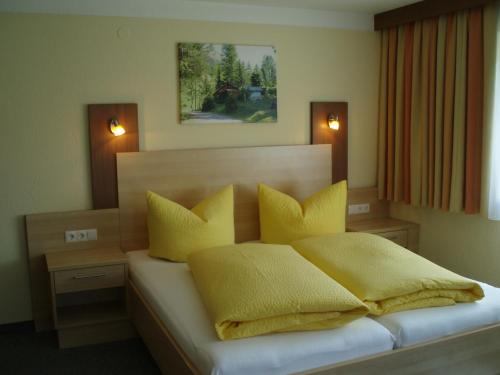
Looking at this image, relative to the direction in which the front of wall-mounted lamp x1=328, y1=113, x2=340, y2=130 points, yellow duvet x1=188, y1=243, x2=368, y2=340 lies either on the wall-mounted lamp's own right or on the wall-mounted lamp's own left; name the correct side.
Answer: on the wall-mounted lamp's own right

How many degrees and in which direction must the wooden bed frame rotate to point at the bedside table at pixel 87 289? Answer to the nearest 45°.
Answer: approximately 90° to its right

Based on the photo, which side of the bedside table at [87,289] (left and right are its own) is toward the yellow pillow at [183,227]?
left

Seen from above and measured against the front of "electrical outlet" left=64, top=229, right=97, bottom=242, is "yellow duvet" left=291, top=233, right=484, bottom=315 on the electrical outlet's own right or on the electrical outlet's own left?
on the electrical outlet's own left

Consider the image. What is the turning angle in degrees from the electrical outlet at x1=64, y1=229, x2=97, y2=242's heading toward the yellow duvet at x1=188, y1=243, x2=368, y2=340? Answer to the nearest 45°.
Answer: approximately 45° to its left

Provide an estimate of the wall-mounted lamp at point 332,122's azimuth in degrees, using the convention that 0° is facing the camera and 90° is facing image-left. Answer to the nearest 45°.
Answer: approximately 315°

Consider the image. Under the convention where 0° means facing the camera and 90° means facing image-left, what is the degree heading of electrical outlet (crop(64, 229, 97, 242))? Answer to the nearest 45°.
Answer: approximately 0°

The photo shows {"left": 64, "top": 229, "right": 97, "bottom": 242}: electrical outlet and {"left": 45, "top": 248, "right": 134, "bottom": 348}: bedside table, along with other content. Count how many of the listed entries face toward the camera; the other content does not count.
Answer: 2

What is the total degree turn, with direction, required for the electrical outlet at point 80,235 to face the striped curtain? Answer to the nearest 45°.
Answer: approximately 90° to its left

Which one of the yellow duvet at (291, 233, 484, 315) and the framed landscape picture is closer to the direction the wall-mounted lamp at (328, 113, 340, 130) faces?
the yellow duvet
